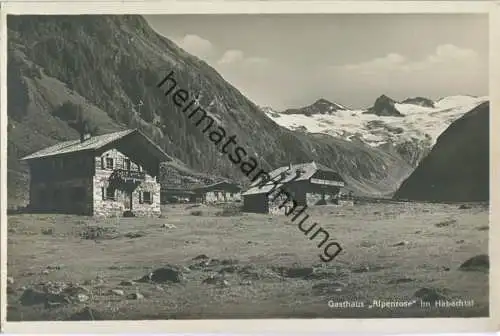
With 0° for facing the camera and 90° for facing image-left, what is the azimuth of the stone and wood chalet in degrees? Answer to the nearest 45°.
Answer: approximately 315°

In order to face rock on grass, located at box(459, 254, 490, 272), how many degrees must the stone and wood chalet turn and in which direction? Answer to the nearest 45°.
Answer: approximately 45° to its right
